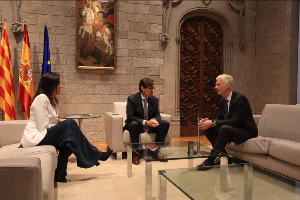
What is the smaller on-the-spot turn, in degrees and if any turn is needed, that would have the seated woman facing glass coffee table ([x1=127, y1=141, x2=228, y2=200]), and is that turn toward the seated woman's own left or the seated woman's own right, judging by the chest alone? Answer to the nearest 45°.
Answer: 0° — they already face it

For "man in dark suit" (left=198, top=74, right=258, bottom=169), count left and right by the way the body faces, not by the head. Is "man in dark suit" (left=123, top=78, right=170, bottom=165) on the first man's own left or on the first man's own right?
on the first man's own right

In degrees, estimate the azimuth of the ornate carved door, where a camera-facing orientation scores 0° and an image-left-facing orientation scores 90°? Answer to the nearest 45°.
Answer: approximately 0°

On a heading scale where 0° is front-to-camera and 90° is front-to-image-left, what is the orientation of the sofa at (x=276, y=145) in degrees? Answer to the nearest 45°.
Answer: approximately 45°

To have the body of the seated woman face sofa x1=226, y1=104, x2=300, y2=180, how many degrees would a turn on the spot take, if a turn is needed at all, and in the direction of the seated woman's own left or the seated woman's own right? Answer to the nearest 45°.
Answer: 0° — they already face it

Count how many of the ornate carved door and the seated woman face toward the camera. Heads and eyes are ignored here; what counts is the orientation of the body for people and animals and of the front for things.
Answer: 1

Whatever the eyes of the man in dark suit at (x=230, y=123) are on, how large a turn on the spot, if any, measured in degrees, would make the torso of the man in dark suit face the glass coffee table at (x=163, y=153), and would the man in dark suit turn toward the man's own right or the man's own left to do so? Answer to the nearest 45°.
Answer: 0° — they already face it

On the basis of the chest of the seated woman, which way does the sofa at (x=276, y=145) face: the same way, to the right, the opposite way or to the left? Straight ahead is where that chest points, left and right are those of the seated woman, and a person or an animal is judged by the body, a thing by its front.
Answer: the opposite way

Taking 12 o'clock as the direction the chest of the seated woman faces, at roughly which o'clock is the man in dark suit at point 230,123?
The man in dark suit is roughly at 12 o'clock from the seated woman.

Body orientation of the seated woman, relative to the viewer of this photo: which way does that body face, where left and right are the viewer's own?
facing to the right of the viewer
